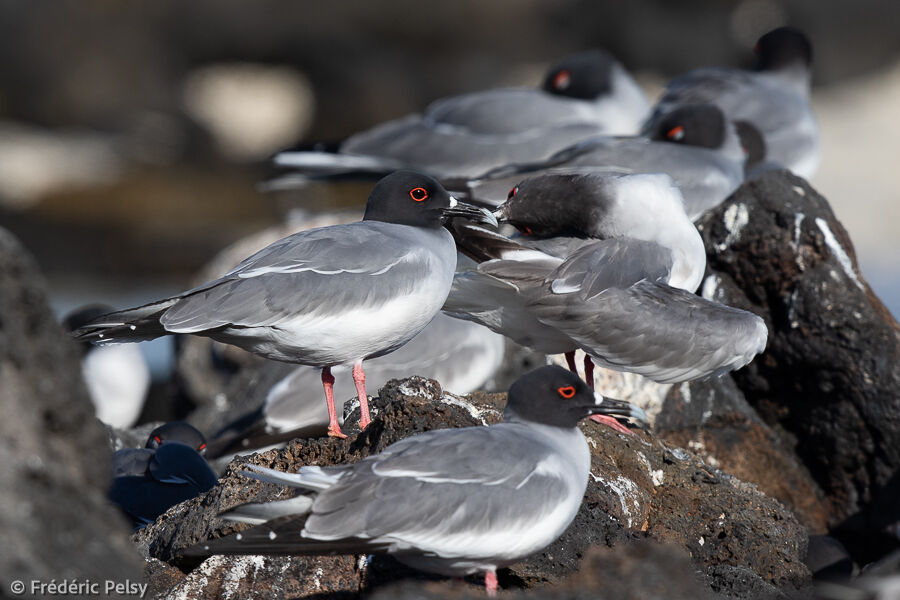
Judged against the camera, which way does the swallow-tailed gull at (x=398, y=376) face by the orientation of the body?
to the viewer's right

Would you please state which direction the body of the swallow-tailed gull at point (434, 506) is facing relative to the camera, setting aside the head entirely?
to the viewer's right

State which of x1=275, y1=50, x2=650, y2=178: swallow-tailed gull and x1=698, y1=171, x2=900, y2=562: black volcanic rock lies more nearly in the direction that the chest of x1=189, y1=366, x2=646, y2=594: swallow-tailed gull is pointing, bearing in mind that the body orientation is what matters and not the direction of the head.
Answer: the black volcanic rock

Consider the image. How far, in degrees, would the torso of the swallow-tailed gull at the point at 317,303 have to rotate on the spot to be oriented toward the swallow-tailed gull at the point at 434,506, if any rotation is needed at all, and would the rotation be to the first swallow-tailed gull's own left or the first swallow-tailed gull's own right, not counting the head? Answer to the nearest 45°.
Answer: approximately 90° to the first swallow-tailed gull's own right

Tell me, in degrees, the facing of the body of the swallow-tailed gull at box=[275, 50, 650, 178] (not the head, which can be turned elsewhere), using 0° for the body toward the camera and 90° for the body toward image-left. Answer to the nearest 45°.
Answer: approximately 270°

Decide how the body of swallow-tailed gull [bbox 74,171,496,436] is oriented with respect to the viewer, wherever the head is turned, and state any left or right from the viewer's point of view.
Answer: facing to the right of the viewer

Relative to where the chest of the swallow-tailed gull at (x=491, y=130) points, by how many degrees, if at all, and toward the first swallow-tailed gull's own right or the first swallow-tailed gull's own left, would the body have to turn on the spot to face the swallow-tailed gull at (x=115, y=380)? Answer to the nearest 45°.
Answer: approximately 180°

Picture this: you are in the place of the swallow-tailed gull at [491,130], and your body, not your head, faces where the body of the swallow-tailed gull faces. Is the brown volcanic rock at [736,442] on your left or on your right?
on your right

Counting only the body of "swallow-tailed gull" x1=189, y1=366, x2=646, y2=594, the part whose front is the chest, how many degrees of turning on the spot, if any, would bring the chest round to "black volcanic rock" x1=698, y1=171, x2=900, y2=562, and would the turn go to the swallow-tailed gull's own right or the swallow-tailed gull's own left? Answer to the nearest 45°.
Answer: approximately 45° to the swallow-tailed gull's own left
